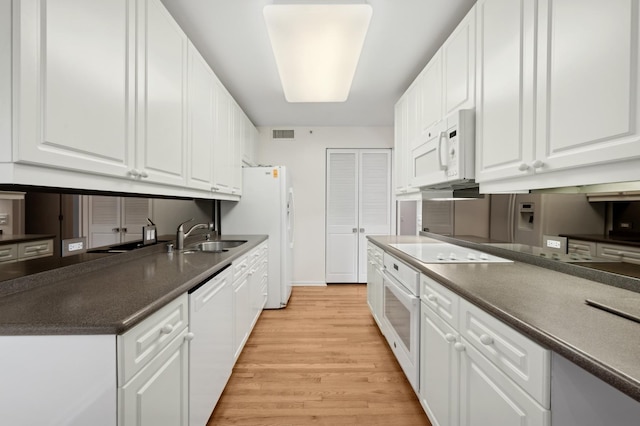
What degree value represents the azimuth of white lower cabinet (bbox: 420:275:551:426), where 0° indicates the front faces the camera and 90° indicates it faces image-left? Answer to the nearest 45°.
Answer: approximately 45°

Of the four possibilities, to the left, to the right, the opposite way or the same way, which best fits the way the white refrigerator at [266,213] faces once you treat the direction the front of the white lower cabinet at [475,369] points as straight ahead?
the opposite way

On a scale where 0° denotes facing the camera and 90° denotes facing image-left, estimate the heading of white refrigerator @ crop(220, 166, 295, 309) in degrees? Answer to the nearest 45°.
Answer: approximately 270°

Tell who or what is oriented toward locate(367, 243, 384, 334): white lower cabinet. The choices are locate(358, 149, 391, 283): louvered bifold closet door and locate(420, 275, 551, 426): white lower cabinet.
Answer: the louvered bifold closet door

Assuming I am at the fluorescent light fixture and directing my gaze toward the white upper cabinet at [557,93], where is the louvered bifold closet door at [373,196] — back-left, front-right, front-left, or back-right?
back-left

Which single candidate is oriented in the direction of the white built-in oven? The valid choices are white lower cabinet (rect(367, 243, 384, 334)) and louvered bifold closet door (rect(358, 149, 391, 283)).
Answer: the louvered bifold closet door

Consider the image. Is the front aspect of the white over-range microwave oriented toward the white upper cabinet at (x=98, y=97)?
yes

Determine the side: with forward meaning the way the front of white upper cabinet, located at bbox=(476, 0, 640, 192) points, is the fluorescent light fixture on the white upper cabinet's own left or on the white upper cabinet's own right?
on the white upper cabinet's own right

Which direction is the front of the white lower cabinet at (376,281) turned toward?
to the viewer's left

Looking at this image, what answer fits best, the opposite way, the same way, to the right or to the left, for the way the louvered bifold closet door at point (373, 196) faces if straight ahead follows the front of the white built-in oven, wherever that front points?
to the left

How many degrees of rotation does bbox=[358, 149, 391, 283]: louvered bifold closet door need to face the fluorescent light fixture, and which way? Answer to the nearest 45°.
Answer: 0° — it already faces it
